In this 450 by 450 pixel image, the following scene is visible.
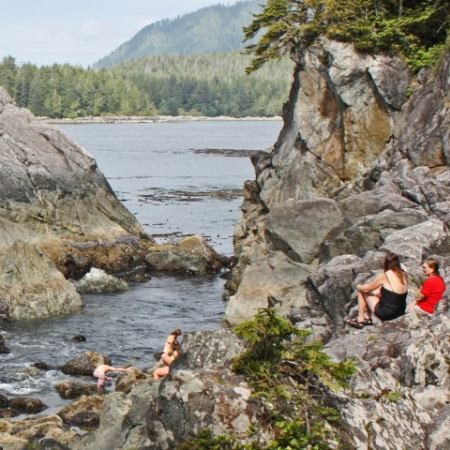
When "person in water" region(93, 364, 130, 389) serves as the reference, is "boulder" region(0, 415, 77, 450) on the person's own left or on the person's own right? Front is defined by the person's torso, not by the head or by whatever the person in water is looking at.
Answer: on the person's own right

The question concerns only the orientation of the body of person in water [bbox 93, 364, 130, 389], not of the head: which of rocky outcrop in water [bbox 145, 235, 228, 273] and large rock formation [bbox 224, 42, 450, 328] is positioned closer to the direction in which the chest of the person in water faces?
the large rock formation

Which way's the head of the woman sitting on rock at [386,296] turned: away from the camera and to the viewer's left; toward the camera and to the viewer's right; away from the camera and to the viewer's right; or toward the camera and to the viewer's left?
away from the camera and to the viewer's left

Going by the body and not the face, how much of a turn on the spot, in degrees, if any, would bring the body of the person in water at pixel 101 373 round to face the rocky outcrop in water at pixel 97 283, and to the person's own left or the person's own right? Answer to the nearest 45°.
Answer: approximately 90° to the person's own left

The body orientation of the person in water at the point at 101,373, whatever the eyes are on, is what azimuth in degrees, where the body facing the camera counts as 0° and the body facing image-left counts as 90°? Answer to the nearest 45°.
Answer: approximately 270°

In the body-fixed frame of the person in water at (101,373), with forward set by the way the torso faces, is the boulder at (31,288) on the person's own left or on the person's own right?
on the person's own left

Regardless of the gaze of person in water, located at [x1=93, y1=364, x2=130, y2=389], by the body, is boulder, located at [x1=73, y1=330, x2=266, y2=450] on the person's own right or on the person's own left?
on the person's own right

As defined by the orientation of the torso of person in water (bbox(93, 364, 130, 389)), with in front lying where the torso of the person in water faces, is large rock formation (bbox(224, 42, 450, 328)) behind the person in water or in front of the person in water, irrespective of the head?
in front

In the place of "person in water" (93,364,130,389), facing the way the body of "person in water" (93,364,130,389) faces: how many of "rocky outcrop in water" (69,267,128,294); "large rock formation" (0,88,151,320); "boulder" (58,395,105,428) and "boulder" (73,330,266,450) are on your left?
2

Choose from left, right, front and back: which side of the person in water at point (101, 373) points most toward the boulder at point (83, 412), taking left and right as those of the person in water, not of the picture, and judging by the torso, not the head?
right

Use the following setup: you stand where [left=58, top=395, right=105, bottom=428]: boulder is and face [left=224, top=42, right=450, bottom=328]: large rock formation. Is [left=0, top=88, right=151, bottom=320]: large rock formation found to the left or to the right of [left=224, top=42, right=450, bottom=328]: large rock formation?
left
